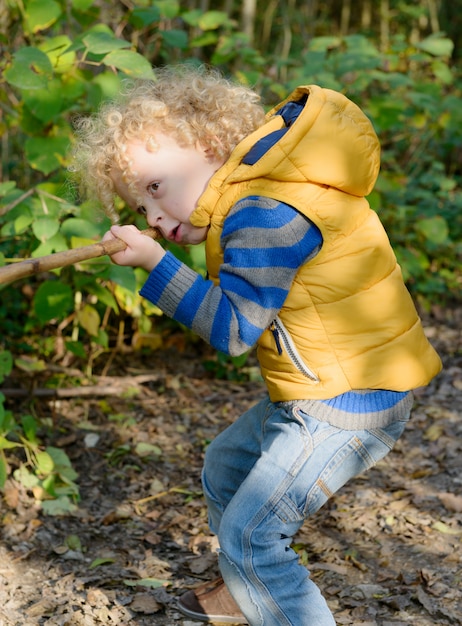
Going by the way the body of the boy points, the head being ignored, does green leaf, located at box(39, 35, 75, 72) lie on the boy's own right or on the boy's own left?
on the boy's own right

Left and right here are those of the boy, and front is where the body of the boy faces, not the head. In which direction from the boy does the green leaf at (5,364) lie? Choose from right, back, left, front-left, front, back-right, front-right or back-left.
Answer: front-right

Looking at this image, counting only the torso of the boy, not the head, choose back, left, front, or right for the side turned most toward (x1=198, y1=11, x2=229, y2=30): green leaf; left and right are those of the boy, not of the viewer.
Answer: right

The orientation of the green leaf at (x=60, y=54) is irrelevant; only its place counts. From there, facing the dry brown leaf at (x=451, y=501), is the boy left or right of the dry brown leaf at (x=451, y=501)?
right

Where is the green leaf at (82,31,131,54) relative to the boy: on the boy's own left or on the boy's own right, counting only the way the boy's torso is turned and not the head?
on the boy's own right

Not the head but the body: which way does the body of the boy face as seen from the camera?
to the viewer's left
